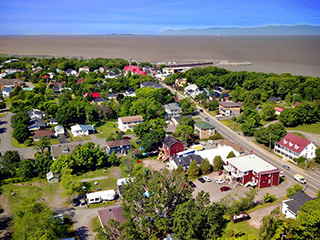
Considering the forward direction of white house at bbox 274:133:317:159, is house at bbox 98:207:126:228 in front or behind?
in front

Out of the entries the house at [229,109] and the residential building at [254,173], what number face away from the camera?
0

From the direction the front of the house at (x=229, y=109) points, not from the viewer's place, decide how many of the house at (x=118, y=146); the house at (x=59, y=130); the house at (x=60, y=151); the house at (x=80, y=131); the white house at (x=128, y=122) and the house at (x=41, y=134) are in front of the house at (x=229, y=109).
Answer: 6

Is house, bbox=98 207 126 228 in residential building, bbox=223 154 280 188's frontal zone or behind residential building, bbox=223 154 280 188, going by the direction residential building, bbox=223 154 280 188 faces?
frontal zone

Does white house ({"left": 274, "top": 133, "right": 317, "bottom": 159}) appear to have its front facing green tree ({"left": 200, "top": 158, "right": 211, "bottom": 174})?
yes

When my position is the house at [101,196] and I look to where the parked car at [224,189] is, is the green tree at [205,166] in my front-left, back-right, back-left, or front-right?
front-left

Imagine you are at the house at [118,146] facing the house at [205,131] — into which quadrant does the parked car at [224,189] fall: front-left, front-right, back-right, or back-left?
front-right

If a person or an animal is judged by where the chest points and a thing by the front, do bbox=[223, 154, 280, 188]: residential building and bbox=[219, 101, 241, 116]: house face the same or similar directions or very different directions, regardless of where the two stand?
same or similar directions

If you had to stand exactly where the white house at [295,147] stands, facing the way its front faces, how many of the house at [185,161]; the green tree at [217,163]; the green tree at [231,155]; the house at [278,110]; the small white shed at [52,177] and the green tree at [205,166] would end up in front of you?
5

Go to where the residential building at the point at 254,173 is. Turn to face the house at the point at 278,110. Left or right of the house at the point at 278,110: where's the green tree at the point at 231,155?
left

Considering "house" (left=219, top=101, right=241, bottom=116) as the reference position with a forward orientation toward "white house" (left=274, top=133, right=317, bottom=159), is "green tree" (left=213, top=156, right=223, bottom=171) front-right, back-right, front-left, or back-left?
front-right

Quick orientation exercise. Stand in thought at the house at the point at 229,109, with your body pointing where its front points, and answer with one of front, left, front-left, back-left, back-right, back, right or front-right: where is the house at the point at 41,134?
front

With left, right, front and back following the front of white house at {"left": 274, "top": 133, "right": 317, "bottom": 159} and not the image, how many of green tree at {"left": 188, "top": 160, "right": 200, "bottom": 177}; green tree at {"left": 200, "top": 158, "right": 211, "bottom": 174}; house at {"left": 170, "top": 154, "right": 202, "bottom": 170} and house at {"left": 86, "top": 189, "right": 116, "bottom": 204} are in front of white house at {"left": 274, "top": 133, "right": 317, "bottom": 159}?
4
